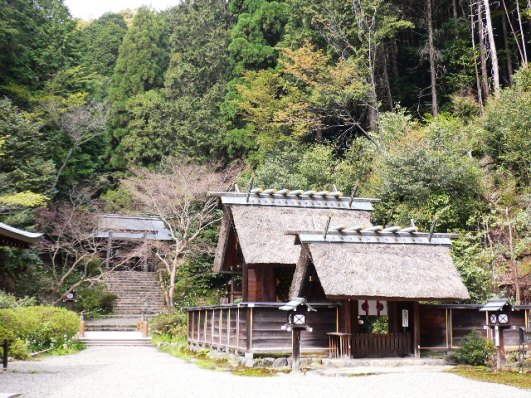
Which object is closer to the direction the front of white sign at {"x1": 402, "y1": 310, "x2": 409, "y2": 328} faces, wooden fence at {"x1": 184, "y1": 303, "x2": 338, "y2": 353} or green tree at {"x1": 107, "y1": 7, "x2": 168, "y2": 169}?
the wooden fence

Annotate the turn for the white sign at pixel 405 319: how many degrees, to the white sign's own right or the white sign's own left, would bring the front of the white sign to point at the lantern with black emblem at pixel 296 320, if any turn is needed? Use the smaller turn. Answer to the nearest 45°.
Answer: approximately 45° to the white sign's own right

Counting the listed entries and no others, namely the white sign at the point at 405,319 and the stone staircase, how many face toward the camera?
2

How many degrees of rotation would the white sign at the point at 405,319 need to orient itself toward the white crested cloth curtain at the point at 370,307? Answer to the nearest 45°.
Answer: approximately 90° to its right

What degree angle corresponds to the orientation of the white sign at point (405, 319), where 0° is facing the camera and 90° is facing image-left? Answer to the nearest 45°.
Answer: approximately 0°

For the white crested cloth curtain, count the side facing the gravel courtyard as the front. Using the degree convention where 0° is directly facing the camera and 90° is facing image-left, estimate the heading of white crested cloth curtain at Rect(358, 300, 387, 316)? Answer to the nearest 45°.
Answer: approximately 0°

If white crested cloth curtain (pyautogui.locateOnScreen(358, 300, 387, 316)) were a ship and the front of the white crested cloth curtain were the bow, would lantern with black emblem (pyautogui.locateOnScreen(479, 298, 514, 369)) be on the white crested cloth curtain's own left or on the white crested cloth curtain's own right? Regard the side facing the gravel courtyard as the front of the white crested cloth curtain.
on the white crested cloth curtain's own left

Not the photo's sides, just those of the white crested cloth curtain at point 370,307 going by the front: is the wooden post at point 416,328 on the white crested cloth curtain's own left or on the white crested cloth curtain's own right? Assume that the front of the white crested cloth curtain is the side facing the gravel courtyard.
on the white crested cloth curtain's own left

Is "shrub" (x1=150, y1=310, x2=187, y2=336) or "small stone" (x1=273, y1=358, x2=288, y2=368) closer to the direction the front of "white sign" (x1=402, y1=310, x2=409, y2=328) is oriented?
the small stone
